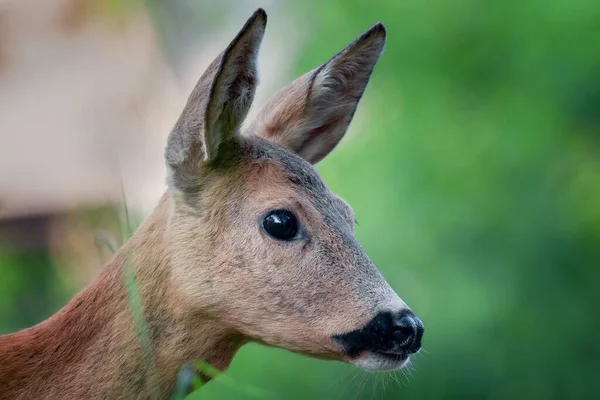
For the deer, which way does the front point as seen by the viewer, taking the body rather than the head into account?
to the viewer's right
